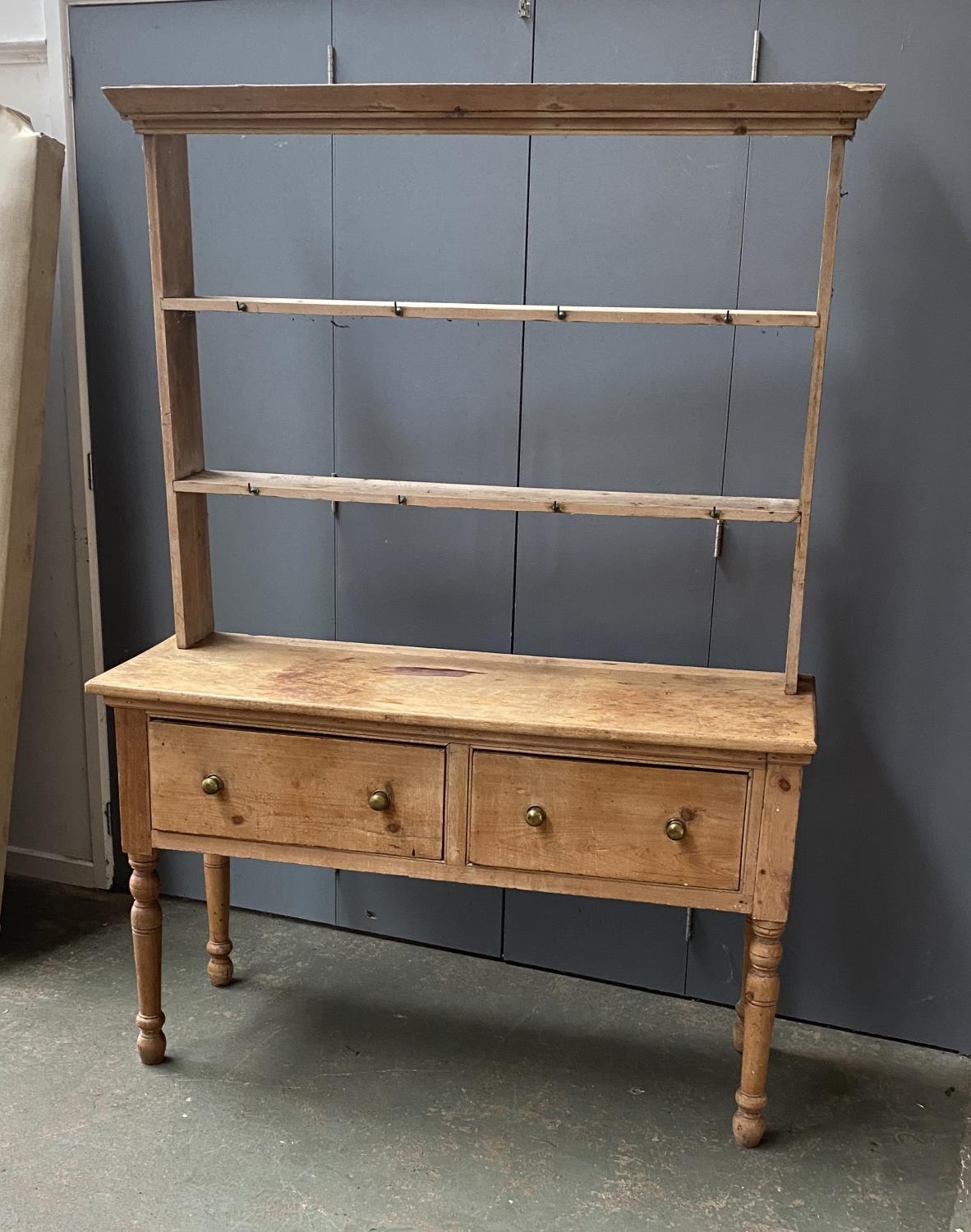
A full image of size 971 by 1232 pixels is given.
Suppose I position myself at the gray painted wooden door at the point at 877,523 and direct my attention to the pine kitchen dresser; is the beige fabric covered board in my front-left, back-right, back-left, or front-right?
front-right

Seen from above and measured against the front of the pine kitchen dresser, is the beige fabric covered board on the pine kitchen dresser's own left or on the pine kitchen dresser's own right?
on the pine kitchen dresser's own right

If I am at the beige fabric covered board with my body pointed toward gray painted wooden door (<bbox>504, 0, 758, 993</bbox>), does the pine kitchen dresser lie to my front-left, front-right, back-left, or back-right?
front-right

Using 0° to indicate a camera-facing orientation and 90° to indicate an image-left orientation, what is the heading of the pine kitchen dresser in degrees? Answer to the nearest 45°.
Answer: approximately 0°
